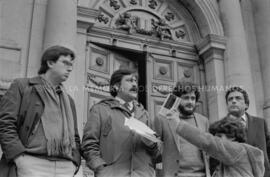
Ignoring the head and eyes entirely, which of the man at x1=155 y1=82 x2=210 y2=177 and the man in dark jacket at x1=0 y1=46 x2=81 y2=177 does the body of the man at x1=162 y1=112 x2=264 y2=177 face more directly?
the man

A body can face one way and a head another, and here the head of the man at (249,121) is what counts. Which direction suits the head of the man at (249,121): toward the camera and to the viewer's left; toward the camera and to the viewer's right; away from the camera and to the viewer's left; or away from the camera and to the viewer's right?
toward the camera and to the viewer's left

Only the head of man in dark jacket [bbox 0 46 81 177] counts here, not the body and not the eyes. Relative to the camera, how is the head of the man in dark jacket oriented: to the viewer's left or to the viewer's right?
to the viewer's right

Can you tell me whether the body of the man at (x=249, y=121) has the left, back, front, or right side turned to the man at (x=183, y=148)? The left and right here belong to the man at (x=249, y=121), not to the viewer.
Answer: right

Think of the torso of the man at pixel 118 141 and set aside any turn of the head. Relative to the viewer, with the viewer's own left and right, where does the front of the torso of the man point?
facing the viewer and to the right of the viewer

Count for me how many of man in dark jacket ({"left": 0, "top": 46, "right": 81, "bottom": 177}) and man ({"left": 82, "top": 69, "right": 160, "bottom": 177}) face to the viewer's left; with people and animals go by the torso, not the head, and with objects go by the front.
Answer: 0

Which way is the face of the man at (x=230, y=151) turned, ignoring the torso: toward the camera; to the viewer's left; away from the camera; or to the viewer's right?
away from the camera
